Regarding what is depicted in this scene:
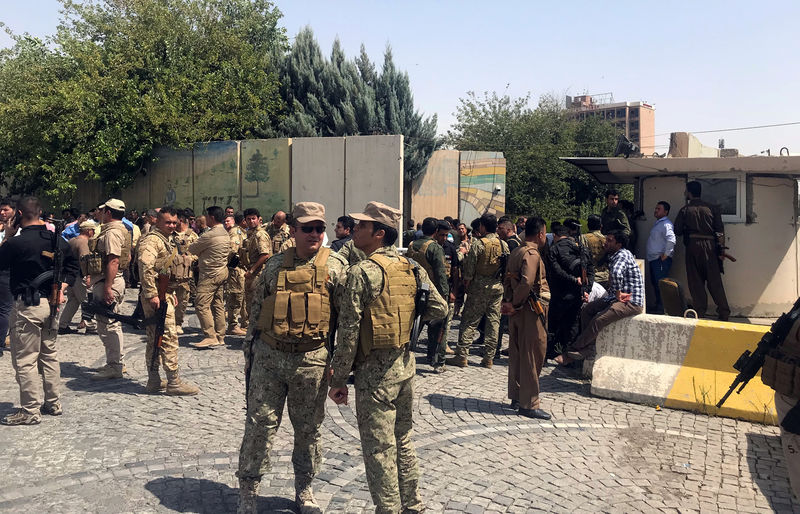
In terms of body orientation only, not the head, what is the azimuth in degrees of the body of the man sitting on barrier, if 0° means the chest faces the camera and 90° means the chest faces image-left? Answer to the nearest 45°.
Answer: approximately 90°
